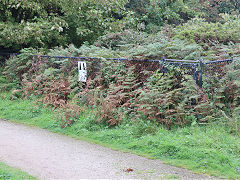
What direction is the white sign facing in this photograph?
toward the camera
